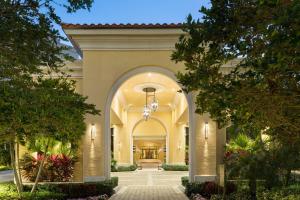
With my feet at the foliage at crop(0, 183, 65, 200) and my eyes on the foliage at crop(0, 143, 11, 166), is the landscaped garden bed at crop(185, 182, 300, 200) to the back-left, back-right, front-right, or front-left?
back-right

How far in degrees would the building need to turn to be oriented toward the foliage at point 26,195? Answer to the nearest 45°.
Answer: approximately 45° to its right

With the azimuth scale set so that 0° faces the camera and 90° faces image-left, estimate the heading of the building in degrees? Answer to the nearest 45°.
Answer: approximately 0°
